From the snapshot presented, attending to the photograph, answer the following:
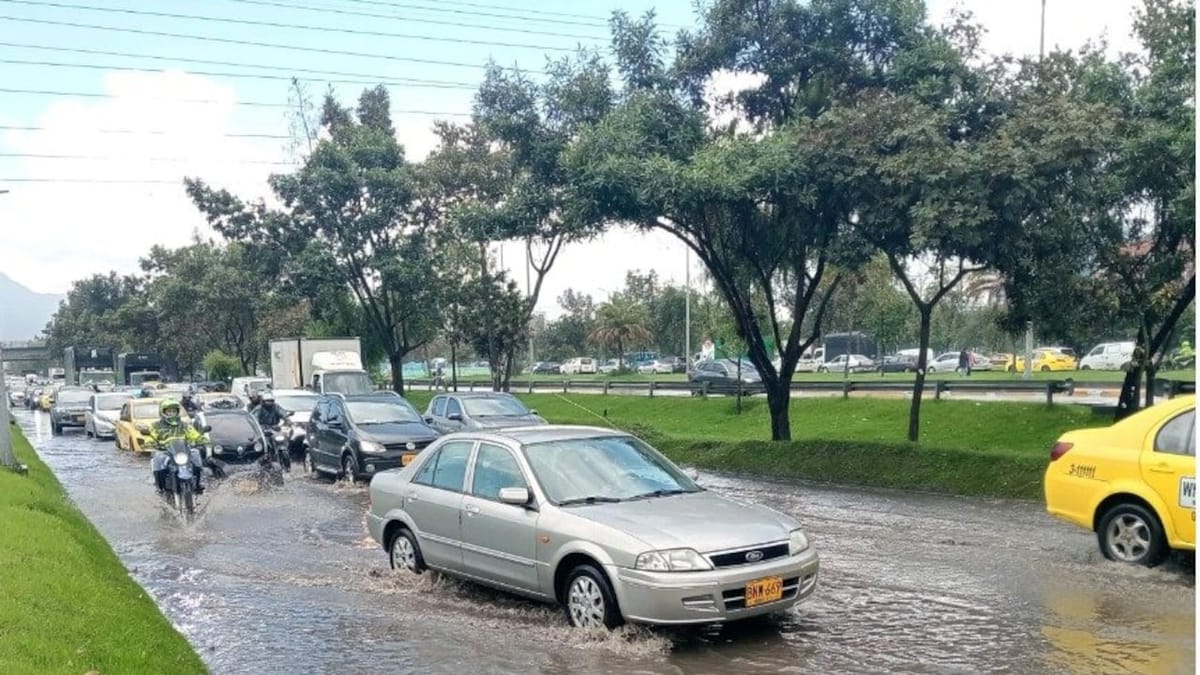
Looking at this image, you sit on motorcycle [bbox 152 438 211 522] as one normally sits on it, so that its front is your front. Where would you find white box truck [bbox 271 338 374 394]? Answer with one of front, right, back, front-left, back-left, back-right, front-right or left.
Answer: back

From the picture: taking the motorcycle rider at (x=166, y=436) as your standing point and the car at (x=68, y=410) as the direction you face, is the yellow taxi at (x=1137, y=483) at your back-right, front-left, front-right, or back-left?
back-right

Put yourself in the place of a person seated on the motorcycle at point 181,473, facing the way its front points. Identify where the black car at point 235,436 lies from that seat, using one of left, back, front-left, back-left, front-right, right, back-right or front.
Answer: back

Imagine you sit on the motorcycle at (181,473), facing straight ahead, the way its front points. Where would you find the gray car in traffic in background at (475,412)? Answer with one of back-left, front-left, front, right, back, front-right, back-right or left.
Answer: back-left

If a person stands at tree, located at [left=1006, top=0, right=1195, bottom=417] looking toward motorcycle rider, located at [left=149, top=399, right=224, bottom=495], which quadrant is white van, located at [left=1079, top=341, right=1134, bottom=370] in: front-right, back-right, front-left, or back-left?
back-right

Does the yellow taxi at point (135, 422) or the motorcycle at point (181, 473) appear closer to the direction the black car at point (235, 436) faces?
the motorcycle

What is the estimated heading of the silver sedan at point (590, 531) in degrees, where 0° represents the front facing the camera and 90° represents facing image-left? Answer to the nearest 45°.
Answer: approximately 315°

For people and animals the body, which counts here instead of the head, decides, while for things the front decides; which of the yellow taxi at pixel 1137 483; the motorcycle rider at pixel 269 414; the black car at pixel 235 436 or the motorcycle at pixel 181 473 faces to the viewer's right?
the yellow taxi

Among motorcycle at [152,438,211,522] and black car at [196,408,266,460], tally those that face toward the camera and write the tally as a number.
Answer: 2

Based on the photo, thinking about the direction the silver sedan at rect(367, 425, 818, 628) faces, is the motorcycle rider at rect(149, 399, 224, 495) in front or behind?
behind

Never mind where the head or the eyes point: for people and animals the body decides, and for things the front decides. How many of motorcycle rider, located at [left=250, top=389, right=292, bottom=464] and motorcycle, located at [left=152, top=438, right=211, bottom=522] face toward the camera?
2
